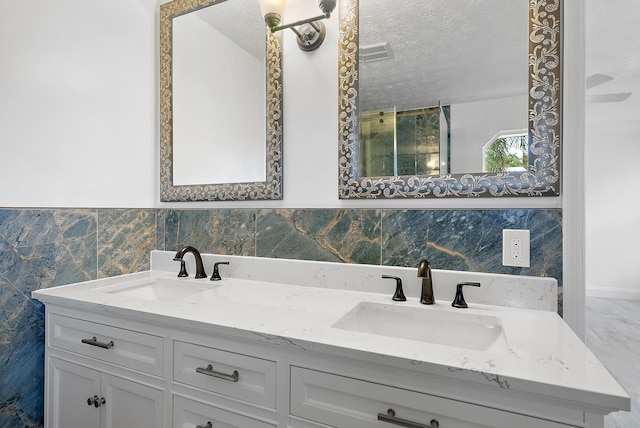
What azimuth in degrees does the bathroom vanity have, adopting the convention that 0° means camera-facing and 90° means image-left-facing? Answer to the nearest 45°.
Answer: approximately 45°

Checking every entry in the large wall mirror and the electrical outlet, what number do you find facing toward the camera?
2

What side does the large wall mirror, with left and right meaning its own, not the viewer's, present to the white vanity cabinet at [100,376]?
right

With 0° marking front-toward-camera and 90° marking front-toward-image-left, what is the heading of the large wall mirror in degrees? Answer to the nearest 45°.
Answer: approximately 0°

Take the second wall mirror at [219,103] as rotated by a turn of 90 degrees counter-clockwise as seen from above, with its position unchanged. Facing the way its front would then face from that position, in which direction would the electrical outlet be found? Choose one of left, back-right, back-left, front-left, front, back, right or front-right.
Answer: front

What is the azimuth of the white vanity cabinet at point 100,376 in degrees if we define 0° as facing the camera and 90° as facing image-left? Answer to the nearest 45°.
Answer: approximately 45°

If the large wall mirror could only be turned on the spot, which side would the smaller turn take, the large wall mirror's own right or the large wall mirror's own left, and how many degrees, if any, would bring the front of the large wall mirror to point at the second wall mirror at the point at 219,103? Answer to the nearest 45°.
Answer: approximately 90° to the large wall mirror's own right
